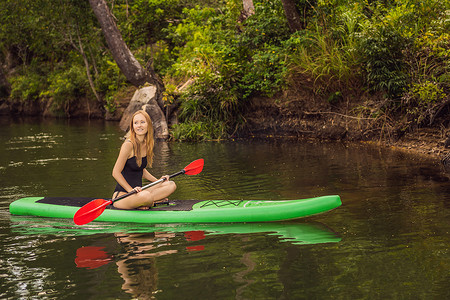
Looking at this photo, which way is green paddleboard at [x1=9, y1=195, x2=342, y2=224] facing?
to the viewer's right

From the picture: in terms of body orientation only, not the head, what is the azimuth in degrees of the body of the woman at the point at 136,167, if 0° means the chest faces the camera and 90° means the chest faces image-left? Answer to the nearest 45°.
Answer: approximately 315°

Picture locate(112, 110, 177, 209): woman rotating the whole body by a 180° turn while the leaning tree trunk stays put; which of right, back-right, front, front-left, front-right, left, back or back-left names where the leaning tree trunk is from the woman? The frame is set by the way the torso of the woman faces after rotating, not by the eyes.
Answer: front-right

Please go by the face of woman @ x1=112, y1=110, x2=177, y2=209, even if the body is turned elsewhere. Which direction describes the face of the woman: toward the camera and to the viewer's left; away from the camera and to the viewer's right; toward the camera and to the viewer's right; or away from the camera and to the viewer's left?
toward the camera and to the viewer's right

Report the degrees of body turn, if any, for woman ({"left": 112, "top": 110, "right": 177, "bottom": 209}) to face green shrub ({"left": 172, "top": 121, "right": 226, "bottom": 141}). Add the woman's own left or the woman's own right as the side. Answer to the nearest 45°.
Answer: approximately 135° to the woman's own left

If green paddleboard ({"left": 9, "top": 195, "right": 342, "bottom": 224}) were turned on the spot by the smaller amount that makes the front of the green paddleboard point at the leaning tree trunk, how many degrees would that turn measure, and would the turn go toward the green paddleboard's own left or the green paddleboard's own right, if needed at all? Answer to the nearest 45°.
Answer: approximately 90° to the green paddleboard's own left

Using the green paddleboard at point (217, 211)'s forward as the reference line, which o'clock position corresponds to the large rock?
The large rock is roughly at 9 o'clock from the green paddleboard.

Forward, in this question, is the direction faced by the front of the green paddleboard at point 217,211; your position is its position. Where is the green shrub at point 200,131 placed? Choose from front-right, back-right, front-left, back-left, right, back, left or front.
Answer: left

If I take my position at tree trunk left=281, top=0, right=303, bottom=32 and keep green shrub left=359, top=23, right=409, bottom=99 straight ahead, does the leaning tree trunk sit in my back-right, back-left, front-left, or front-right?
back-right
